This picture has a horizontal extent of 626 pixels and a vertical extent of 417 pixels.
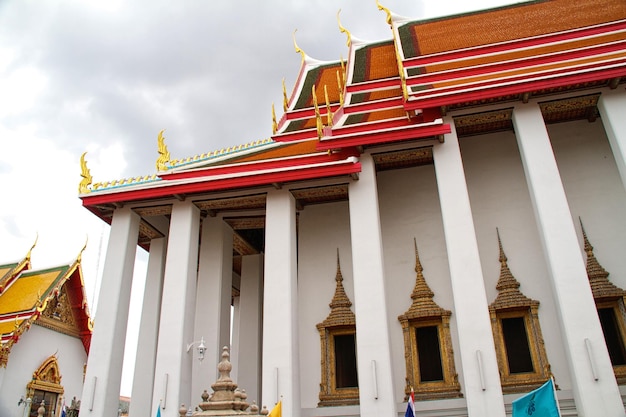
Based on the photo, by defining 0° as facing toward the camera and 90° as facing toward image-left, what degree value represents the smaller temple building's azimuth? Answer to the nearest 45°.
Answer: approximately 315°

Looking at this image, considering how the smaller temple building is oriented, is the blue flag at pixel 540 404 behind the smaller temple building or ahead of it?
ahead
